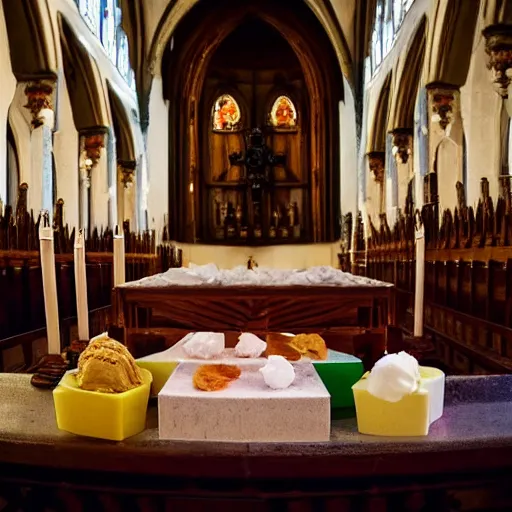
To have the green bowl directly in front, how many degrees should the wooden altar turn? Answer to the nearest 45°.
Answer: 0° — it already faces it

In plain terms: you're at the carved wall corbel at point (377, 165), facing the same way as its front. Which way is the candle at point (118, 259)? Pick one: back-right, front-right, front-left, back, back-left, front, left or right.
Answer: left

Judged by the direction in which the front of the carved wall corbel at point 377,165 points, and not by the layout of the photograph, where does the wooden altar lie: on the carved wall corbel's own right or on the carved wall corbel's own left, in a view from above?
on the carved wall corbel's own left

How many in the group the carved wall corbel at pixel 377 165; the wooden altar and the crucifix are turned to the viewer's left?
1

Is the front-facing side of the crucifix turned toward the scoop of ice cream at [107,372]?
yes

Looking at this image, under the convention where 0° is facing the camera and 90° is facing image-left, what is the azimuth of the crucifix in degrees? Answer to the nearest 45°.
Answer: approximately 0°

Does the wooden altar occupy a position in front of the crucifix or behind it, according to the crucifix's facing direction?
in front

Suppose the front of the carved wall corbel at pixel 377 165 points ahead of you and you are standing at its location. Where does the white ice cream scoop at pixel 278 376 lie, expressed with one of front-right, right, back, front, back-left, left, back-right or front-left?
left

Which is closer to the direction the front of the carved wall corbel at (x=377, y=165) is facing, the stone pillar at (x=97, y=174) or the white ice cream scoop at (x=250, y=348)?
the stone pillar

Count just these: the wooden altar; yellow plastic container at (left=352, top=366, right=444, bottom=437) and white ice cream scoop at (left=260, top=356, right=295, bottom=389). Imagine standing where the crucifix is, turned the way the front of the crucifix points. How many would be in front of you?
3

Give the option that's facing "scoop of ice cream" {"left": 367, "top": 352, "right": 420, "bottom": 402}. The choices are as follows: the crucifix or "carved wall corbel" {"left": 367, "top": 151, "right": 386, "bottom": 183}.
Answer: the crucifix

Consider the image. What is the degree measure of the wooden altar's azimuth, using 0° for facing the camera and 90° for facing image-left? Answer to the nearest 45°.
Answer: approximately 0°

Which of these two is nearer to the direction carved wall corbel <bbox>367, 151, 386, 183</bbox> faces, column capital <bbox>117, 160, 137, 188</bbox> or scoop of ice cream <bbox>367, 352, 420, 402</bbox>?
the column capital

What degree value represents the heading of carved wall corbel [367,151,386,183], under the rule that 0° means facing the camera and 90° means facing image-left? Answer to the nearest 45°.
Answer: approximately 90°

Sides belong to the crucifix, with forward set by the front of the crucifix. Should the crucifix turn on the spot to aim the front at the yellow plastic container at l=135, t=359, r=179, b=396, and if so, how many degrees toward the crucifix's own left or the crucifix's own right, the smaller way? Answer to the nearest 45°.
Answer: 0° — it already faces it
